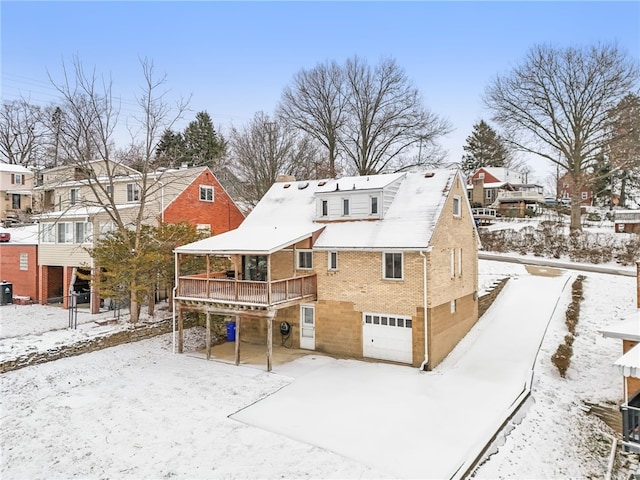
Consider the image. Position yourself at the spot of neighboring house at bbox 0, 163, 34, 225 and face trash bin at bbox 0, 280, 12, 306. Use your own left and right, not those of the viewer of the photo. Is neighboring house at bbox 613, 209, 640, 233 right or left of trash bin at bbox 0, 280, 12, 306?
left

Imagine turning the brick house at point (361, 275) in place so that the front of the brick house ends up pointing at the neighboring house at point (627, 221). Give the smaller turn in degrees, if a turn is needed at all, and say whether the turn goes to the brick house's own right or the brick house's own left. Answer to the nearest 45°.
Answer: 0° — it already faces it

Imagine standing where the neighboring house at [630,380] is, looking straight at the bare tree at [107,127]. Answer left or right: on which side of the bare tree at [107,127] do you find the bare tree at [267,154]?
right

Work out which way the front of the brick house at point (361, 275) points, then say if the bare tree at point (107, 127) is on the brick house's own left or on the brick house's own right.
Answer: on the brick house's own left

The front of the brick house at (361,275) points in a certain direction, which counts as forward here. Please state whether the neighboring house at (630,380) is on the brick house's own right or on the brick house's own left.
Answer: on the brick house's own right

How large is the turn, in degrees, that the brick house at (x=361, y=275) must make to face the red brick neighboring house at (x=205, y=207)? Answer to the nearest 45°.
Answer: approximately 90° to its left

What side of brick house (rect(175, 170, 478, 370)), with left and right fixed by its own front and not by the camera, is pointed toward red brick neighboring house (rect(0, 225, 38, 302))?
left

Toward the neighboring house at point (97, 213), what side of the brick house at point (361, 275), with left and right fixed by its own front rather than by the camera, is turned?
left

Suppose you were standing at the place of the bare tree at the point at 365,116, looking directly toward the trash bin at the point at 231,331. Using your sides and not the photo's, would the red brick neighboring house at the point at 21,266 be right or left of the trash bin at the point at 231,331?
right

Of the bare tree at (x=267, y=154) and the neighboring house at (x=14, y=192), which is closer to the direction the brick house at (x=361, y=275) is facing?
the bare tree

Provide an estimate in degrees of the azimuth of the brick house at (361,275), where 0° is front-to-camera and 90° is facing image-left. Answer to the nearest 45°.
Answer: approximately 225°

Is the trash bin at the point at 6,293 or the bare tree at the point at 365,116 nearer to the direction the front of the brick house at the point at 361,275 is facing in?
the bare tree

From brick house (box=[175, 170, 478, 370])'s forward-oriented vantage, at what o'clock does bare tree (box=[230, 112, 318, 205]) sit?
The bare tree is roughly at 10 o'clock from the brick house.

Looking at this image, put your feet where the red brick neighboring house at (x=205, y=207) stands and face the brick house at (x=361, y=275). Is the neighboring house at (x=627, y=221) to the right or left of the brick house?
left
